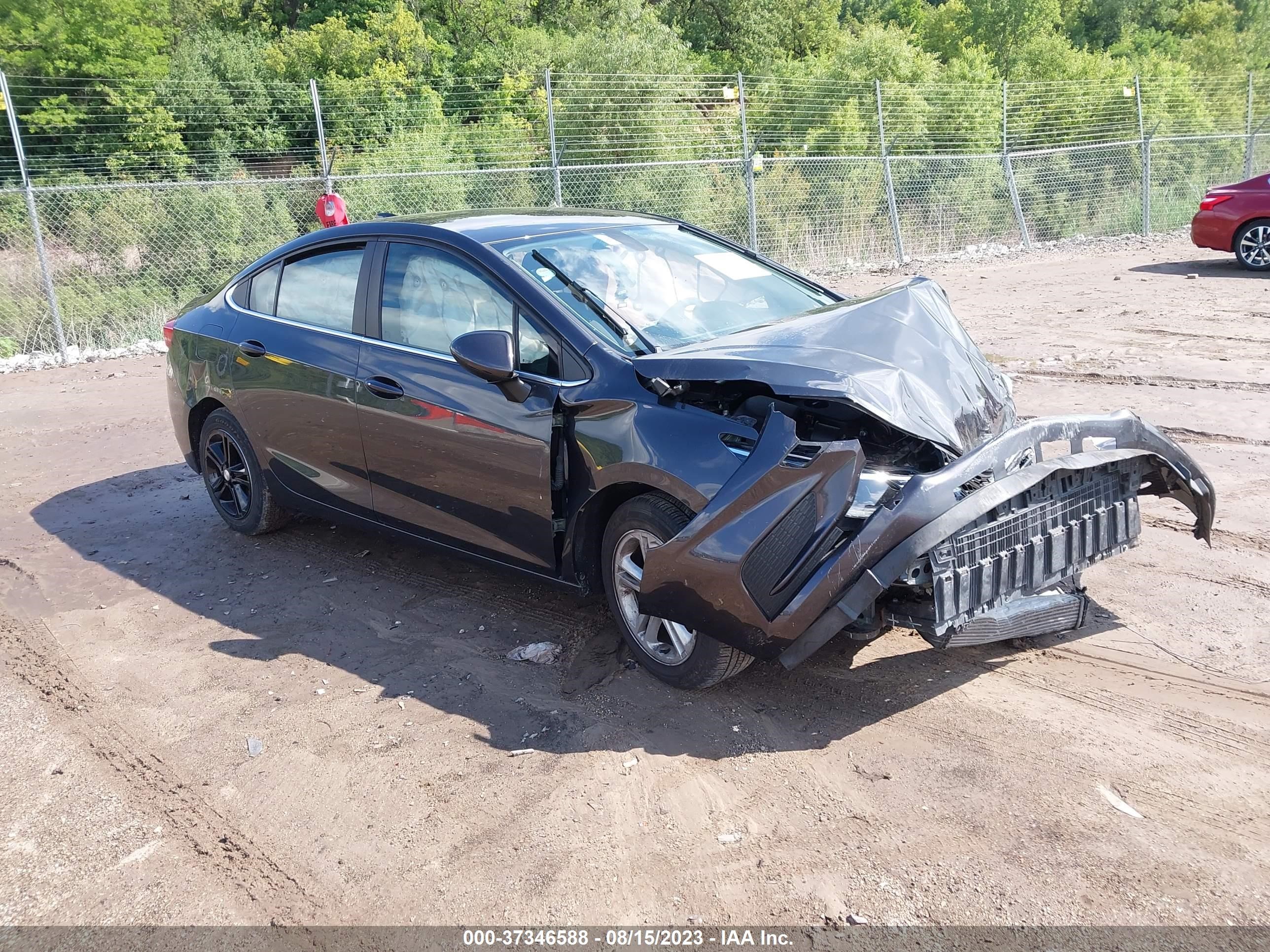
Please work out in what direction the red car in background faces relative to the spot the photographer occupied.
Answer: facing to the right of the viewer

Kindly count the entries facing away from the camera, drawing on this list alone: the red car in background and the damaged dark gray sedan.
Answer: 0

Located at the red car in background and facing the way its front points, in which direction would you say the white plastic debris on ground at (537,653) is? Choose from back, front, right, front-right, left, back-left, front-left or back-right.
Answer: right

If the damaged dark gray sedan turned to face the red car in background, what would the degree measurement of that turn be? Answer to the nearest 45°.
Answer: approximately 90° to its left

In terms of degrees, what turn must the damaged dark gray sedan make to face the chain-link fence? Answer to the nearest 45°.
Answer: approximately 135° to its left

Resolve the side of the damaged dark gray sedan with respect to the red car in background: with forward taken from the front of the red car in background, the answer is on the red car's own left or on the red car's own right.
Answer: on the red car's own right

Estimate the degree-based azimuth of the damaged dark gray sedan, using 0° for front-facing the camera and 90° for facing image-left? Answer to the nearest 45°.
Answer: approximately 315°
